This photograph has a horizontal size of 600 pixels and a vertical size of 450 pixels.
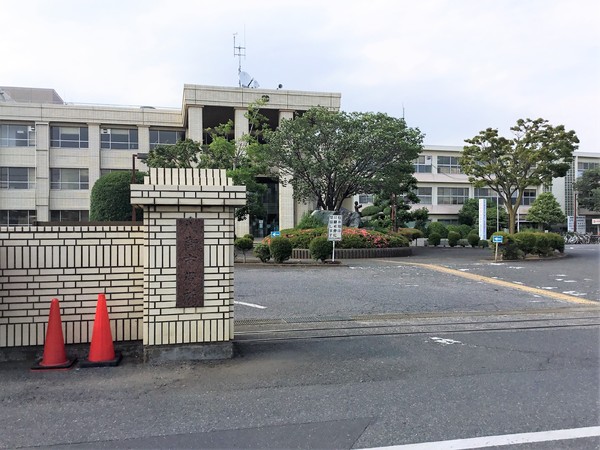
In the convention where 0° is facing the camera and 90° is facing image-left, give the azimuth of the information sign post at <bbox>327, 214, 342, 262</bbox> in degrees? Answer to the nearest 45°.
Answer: approximately 0°

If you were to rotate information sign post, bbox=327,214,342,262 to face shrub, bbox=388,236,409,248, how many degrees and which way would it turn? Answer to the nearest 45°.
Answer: approximately 135° to its left

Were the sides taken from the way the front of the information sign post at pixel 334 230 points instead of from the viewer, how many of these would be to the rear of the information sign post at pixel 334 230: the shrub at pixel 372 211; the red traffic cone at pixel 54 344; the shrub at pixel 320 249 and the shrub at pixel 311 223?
2

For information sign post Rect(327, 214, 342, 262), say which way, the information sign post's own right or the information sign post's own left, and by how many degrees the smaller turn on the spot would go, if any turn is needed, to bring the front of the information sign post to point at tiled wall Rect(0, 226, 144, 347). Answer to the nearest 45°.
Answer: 0° — it already faces it

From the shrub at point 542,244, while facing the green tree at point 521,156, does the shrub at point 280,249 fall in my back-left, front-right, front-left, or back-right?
back-left

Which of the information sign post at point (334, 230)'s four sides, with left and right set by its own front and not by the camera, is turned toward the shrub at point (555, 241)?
left

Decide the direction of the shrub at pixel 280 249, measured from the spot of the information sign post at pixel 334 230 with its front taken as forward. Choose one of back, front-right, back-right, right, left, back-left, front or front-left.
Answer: front-right

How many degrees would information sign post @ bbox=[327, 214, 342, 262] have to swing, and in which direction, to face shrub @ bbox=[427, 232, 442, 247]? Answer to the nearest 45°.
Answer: approximately 180°

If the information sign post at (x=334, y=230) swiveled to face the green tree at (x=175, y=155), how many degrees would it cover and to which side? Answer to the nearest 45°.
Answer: approximately 135° to its right

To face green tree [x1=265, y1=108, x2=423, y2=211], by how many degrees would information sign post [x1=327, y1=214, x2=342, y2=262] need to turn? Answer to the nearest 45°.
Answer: approximately 180°

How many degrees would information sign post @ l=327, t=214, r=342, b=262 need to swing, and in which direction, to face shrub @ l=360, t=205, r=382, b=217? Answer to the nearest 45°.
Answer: approximately 180°
